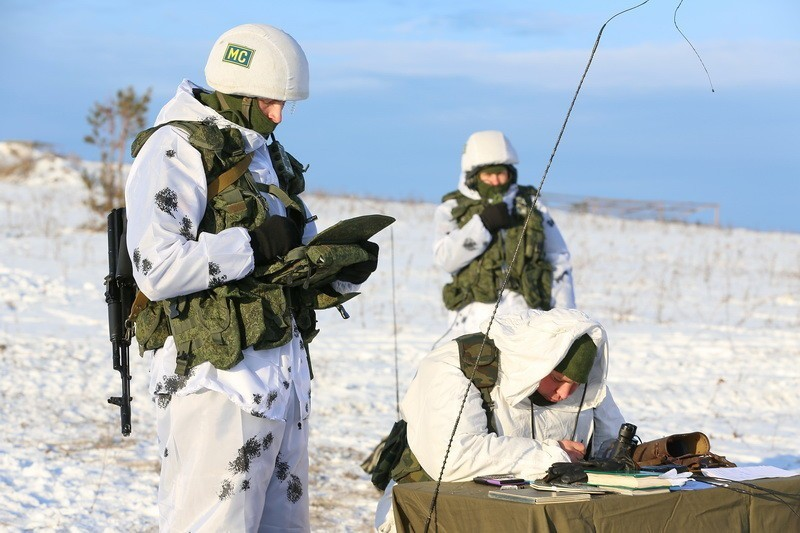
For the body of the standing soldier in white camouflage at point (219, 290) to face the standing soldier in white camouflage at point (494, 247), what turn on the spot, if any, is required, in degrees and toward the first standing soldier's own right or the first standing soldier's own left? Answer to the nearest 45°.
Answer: approximately 90° to the first standing soldier's own left

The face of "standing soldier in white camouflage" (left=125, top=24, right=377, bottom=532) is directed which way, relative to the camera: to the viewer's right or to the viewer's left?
to the viewer's right

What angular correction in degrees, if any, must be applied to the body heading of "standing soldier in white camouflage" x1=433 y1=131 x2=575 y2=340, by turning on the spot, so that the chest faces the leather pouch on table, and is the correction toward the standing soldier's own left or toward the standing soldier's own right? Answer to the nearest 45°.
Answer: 0° — they already face it

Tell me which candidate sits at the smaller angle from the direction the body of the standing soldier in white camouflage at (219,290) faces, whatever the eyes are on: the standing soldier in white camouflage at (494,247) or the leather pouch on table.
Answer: the leather pouch on table

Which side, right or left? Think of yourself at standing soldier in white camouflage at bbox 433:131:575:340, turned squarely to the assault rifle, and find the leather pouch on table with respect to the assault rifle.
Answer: left

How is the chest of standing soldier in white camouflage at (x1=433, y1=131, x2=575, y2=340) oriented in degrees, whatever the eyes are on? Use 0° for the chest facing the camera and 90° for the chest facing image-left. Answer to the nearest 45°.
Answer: approximately 0°
